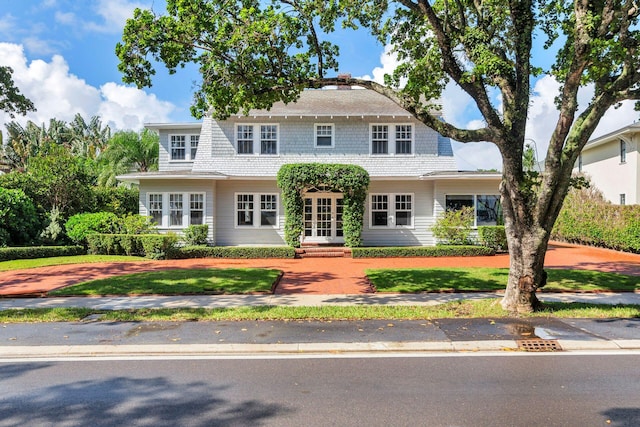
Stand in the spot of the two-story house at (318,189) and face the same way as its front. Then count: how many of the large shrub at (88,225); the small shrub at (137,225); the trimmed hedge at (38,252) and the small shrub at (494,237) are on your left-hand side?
1

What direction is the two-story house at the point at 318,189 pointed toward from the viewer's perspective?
toward the camera

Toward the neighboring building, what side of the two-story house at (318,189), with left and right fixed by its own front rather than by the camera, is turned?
left

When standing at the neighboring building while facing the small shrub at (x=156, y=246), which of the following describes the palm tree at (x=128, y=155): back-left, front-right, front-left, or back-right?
front-right

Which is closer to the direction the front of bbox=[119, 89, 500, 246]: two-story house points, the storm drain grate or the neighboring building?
the storm drain grate

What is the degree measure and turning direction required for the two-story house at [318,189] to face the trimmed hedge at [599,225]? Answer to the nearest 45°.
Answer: approximately 90° to its left

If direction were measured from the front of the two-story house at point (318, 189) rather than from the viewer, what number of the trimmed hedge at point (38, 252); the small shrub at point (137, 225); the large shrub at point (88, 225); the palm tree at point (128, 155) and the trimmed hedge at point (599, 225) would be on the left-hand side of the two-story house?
1

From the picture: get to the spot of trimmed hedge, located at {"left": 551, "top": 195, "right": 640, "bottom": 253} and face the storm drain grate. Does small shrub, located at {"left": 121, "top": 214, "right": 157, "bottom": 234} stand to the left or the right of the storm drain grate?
right

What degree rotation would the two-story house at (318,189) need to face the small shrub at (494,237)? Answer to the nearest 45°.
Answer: approximately 90° to its left

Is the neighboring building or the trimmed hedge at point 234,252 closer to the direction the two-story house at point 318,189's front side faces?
the trimmed hedge

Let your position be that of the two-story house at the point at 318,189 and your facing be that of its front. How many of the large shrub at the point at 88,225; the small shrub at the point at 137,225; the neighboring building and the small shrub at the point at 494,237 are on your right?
2

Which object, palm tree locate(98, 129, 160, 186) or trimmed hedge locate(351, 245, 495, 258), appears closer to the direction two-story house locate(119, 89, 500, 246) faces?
the trimmed hedge

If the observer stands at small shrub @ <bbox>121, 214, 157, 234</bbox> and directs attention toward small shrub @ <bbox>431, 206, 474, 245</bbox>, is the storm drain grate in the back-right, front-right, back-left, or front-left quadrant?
front-right

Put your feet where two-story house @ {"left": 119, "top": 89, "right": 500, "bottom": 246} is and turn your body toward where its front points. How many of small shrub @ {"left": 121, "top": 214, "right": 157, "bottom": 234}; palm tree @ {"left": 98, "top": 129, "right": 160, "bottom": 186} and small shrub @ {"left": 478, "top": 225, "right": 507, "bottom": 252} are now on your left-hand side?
1

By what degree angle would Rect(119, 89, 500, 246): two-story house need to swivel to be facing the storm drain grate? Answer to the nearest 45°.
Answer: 0° — it already faces it

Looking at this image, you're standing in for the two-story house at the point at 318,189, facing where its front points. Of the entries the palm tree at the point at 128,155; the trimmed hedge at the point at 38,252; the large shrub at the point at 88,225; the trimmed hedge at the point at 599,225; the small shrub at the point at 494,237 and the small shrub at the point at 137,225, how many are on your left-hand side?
2

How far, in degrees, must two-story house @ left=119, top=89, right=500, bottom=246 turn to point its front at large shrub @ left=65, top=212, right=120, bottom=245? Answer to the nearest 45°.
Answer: approximately 90° to its right

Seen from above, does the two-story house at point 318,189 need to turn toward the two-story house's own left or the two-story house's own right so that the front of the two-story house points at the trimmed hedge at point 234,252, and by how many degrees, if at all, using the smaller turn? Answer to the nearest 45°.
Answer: approximately 45° to the two-story house's own right

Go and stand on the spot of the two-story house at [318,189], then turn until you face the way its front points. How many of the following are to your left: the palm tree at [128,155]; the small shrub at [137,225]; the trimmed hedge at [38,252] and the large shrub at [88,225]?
0

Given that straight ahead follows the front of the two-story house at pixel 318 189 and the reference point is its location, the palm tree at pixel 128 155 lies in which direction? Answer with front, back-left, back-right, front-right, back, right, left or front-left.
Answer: back-right

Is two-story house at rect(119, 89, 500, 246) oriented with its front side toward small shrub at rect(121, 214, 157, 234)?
no
